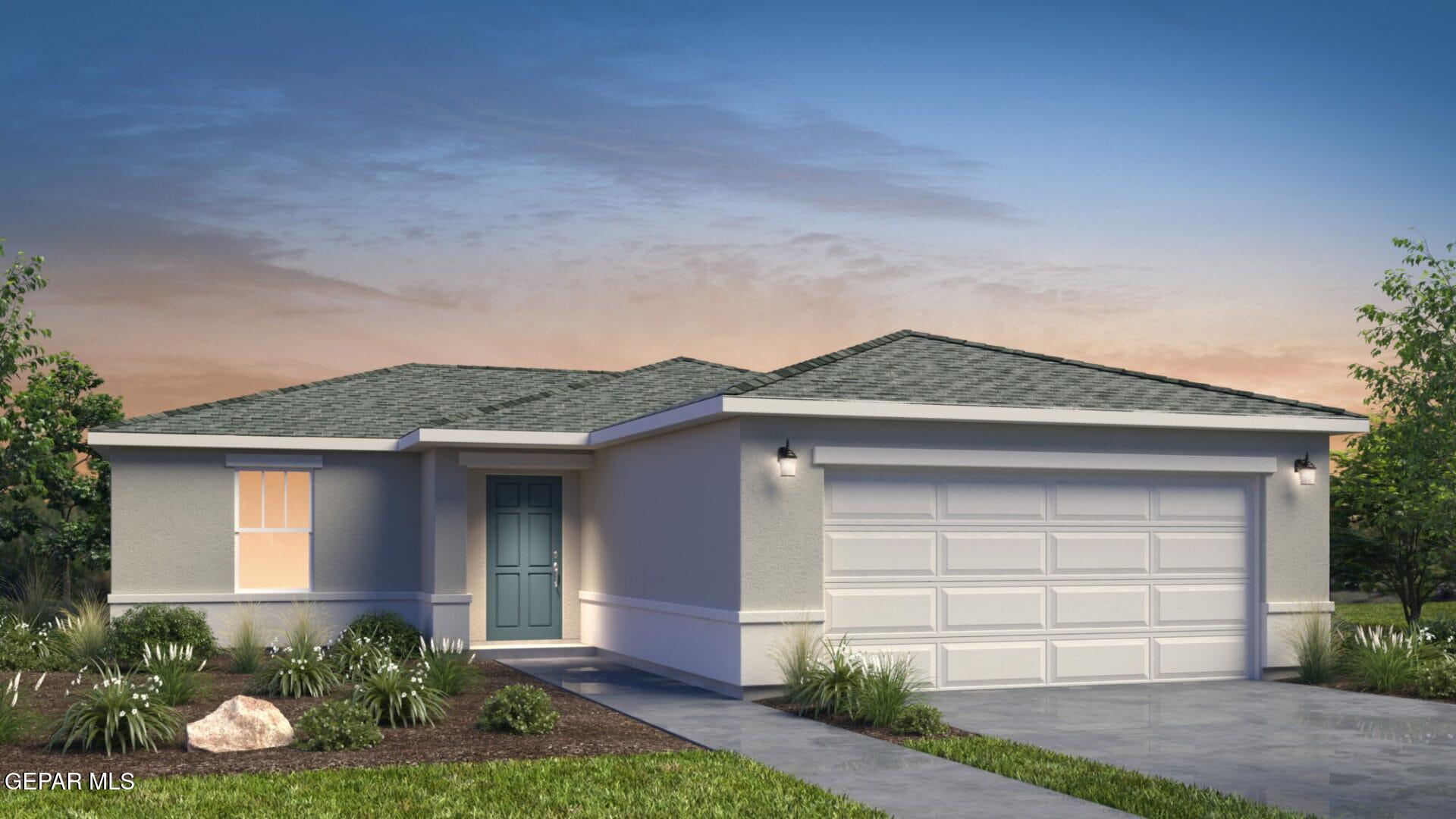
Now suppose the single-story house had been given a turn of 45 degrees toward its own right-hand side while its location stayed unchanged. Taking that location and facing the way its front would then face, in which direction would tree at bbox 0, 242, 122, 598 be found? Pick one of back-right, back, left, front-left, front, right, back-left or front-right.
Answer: right

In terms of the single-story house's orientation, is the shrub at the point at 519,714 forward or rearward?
forward

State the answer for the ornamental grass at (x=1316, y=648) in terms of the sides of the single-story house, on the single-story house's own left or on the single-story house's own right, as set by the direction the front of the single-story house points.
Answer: on the single-story house's own left

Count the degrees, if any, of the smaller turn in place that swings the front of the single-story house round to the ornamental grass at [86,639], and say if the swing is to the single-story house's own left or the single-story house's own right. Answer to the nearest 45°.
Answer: approximately 90° to the single-story house's own right

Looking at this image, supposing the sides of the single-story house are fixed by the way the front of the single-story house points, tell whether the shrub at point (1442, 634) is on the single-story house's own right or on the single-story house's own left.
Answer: on the single-story house's own left

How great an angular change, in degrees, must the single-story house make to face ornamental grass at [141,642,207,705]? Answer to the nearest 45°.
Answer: approximately 45° to its right

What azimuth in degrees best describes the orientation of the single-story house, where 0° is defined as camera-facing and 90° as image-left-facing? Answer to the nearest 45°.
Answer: approximately 0°

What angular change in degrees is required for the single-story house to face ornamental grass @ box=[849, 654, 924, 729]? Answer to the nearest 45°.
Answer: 0° — it already faces it

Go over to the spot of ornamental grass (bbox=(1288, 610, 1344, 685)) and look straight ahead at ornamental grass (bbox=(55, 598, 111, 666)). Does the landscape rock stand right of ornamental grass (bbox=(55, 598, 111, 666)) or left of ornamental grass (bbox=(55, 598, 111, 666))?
left

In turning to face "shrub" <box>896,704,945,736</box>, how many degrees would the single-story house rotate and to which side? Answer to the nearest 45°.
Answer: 0° — it already faces it

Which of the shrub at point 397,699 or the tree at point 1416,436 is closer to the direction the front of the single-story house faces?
the shrub
